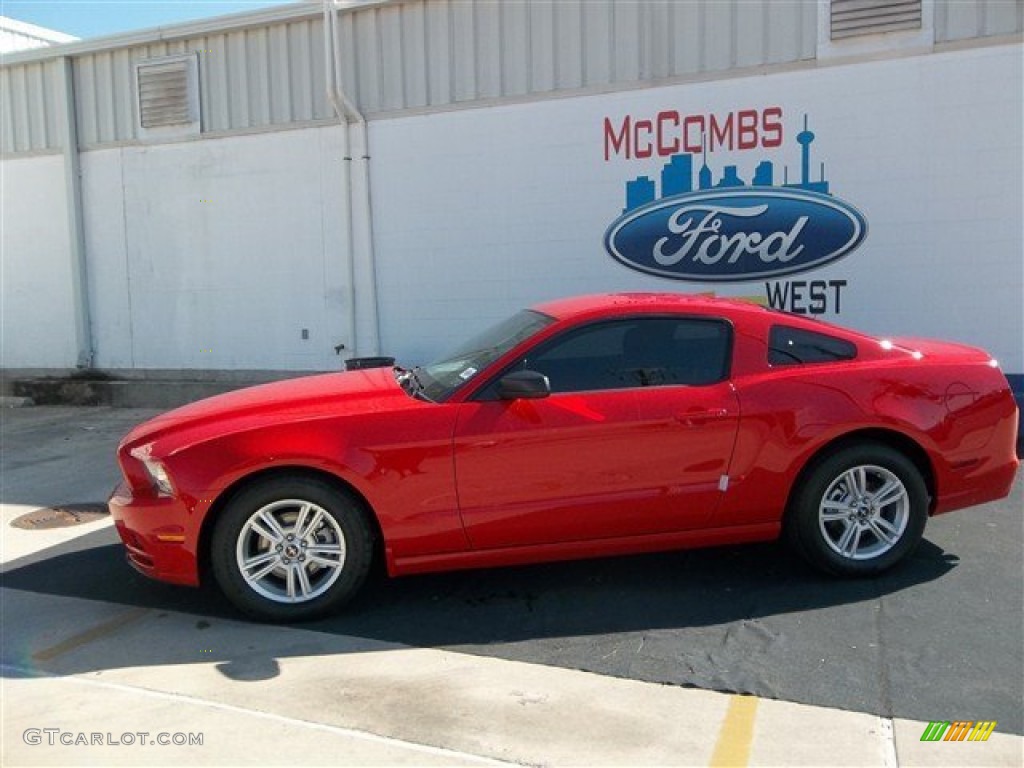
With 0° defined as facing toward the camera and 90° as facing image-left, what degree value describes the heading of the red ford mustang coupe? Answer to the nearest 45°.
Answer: approximately 90°

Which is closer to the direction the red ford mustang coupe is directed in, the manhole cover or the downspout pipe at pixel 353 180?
the manhole cover

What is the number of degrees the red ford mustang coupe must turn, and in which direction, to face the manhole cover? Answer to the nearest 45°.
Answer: approximately 45° to its right

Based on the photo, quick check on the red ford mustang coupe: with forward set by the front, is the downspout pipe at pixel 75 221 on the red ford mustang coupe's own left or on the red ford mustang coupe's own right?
on the red ford mustang coupe's own right

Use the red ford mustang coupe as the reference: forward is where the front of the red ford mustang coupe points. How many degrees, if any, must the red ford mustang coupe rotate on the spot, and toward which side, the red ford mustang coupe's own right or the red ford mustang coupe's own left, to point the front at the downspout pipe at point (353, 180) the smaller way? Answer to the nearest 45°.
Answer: approximately 90° to the red ford mustang coupe's own right
